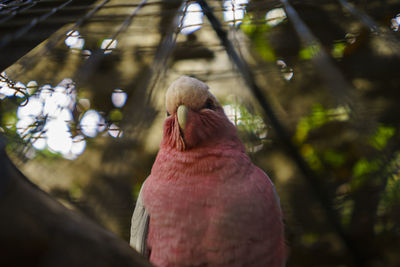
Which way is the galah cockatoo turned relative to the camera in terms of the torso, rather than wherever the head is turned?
toward the camera
